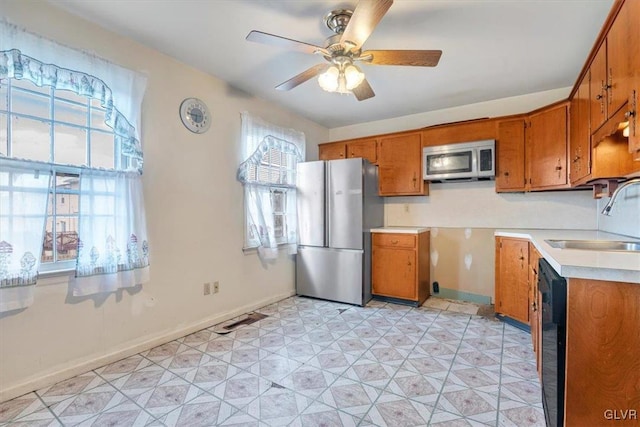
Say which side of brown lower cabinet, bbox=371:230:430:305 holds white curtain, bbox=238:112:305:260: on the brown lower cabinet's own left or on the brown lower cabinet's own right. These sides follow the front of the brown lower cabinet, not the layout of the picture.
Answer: on the brown lower cabinet's own right

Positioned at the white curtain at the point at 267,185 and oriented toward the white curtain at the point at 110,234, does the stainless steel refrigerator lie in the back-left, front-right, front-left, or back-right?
back-left

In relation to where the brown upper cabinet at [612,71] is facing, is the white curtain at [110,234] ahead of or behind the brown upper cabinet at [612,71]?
ahead

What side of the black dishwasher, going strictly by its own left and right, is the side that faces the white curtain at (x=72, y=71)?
front

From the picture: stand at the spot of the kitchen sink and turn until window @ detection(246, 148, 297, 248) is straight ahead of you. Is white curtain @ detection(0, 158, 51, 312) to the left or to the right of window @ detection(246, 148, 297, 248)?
left

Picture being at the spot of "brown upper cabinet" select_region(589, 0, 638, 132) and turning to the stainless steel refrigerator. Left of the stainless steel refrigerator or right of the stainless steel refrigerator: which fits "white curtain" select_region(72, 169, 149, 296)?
left

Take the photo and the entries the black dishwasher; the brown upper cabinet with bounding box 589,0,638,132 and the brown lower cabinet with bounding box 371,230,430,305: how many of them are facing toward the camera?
1

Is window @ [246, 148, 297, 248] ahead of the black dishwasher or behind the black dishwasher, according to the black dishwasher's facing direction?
ahead

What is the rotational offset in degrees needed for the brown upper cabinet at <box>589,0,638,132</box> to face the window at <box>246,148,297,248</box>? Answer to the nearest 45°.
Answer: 0° — it already faces it

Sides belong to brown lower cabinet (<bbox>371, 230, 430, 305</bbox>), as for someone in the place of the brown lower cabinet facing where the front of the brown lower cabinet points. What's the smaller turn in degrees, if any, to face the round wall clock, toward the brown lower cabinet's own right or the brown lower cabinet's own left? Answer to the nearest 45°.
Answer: approximately 45° to the brown lower cabinet's own right

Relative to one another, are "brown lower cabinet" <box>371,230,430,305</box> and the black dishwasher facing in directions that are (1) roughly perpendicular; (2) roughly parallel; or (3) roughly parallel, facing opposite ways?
roughly perpendicular

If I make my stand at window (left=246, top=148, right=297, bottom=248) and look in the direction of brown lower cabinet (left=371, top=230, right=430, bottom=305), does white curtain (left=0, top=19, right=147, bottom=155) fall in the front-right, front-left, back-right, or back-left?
back-right

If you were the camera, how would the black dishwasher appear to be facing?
facing to the left of the viewer

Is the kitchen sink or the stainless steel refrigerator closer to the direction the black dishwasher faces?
the stainless steel refrigerator

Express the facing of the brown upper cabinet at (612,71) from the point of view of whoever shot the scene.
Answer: facing to the left of the viewer
